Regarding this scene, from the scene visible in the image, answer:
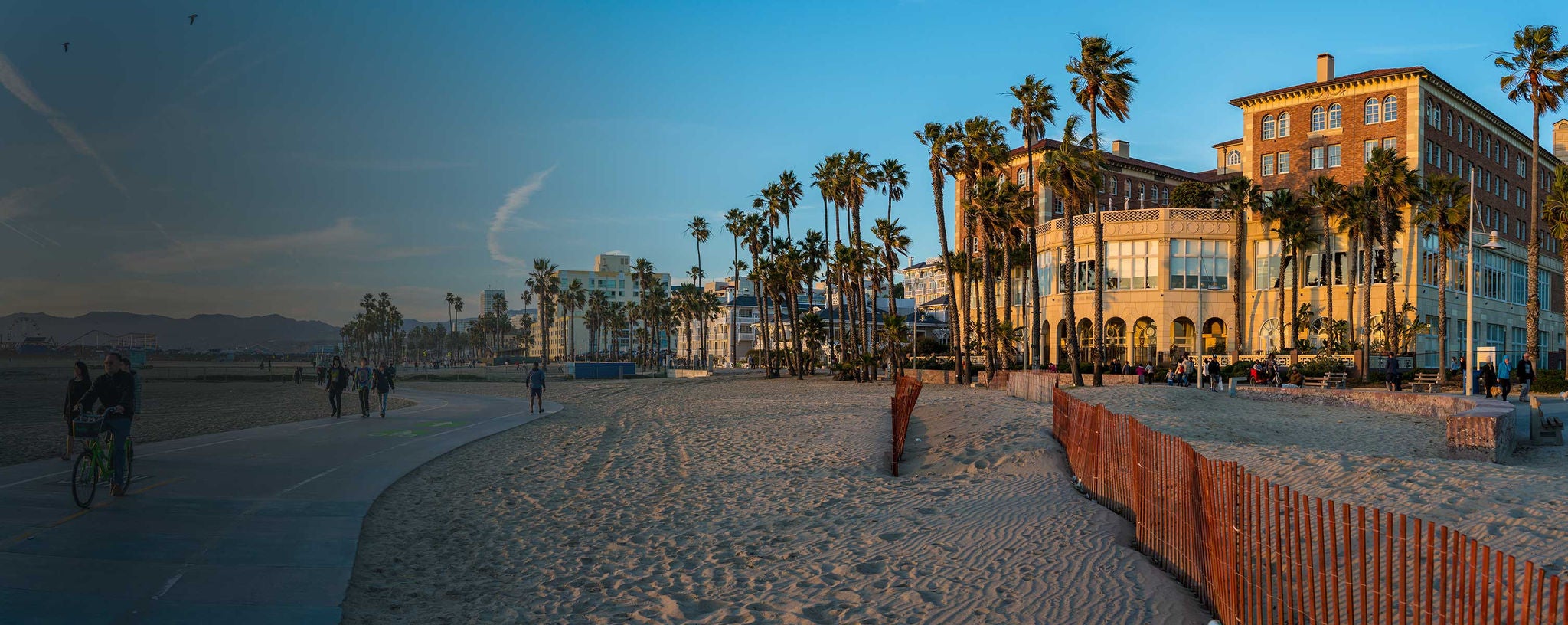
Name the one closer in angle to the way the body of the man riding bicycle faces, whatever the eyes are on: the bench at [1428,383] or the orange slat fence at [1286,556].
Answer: the orange slat fence

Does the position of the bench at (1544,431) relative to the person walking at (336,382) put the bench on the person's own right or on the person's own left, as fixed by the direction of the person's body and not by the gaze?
on the person's own left

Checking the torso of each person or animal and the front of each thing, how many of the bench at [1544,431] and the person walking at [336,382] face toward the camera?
1

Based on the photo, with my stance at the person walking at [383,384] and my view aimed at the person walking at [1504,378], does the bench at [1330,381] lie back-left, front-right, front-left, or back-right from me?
front-left

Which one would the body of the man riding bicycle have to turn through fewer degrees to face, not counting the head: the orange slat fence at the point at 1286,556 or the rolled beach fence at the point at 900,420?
the orange slat fence

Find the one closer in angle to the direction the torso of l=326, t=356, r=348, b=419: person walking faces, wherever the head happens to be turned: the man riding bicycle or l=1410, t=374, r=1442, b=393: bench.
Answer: the man riding bicycle

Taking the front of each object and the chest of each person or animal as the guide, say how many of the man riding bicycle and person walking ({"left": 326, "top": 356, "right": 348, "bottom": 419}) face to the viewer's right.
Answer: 0

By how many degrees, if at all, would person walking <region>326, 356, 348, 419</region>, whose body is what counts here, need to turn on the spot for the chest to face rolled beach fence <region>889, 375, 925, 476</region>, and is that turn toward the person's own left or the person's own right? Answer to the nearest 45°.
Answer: approximately 45° to the person's own left

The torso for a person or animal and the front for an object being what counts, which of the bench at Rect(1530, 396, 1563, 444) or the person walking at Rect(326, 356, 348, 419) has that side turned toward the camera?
the person walking

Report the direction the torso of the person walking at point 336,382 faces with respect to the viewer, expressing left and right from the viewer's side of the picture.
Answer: facing the viewer

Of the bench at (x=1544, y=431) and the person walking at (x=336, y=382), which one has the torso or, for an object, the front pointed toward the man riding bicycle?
the person walking
